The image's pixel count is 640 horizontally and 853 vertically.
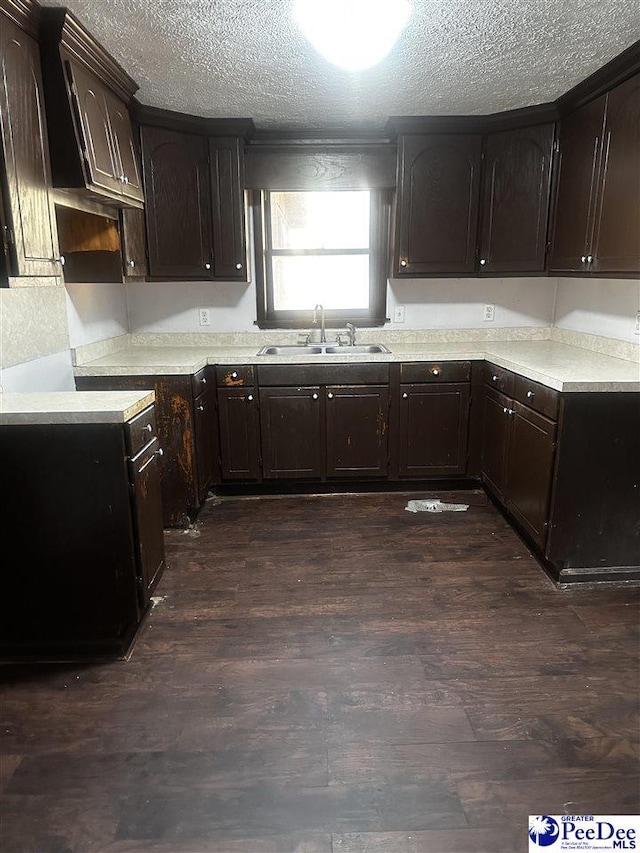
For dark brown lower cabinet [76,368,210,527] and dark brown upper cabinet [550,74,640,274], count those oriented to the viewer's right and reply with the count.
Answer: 1

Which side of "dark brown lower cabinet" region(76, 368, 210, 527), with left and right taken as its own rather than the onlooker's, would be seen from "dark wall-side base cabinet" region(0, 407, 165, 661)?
right

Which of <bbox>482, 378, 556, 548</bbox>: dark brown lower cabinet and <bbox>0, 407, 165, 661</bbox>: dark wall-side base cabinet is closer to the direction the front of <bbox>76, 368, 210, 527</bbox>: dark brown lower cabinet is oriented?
the dark brown lower cabinet

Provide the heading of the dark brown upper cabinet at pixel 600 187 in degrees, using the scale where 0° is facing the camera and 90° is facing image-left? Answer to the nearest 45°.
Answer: approximately 45°

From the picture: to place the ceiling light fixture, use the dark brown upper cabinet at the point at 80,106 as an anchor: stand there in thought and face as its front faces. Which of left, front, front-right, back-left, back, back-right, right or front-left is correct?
front

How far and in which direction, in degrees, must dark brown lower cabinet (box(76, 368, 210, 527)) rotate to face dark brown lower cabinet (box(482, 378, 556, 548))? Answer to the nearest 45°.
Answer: approximately 45° to its right

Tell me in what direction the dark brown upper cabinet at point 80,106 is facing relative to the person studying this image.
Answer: facing the viewer and to the right of the viewer

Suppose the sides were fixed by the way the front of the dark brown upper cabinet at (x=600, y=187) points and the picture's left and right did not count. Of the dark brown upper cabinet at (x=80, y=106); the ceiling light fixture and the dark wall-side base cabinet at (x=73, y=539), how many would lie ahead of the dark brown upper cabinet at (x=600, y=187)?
3

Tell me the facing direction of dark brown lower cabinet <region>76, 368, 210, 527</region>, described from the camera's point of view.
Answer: facing to the right of the viewer

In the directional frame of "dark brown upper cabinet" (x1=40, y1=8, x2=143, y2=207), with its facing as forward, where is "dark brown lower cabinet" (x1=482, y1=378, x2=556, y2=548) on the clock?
The dark brown lower cabinet is roughly at 11 o'clock from the dark brown upper cabinet.

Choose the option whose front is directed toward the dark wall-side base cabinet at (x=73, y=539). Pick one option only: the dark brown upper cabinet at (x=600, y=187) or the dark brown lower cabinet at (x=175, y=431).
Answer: the dark brown upper cabinet

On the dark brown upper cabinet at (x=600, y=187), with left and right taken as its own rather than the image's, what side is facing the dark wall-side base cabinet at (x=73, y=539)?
front
